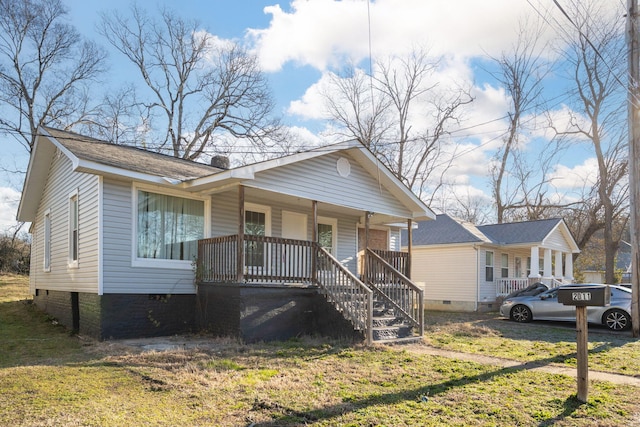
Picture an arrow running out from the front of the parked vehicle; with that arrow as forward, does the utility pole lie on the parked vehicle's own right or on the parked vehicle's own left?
on the parked vehicle's own left

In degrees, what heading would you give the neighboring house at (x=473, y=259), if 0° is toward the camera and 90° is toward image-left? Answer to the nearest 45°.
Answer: approximately 315°

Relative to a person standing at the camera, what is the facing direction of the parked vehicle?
facing to the left of the viewer

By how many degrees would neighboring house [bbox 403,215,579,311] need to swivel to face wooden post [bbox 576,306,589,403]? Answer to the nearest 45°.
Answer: approximately 45° to its right

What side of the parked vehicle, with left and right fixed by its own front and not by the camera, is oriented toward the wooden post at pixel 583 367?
left
